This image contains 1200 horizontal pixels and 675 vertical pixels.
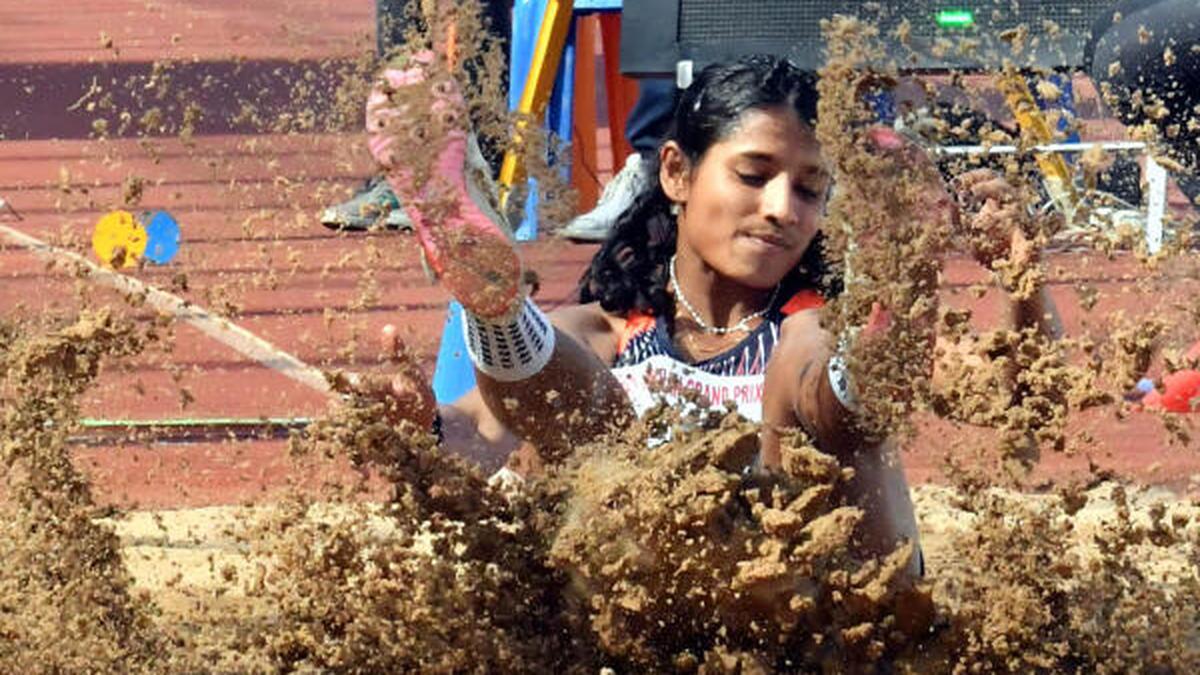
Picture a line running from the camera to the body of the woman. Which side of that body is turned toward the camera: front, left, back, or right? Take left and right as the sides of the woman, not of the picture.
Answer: front

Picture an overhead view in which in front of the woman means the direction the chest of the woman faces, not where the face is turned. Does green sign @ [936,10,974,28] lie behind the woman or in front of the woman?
behind

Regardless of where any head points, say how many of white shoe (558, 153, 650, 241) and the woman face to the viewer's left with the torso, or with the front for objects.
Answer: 1

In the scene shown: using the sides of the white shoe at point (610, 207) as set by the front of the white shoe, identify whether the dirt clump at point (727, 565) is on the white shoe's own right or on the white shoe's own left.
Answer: on the white shoe's own left

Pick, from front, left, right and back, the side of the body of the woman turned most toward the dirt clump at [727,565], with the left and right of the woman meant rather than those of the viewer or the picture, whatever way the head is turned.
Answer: front

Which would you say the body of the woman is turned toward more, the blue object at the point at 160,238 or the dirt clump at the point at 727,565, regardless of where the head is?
the dirt clump

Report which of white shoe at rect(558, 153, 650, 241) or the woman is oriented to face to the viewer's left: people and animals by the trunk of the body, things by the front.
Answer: the white shoe

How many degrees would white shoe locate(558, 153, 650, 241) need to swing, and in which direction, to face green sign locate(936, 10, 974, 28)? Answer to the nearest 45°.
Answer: approximately 180°

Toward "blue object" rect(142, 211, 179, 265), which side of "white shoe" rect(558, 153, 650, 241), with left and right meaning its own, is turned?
front

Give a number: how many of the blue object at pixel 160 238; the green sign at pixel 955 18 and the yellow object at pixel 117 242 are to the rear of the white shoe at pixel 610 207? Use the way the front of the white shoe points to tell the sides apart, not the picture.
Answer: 1

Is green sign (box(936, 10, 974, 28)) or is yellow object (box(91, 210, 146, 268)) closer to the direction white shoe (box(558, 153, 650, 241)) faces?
the yellow object

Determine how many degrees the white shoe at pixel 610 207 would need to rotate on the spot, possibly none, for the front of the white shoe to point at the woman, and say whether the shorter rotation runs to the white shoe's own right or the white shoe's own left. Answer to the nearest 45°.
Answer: approximately 90° to the white shoe's own left

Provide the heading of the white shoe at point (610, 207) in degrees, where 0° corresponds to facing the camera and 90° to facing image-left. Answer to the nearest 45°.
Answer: approximately 90°
